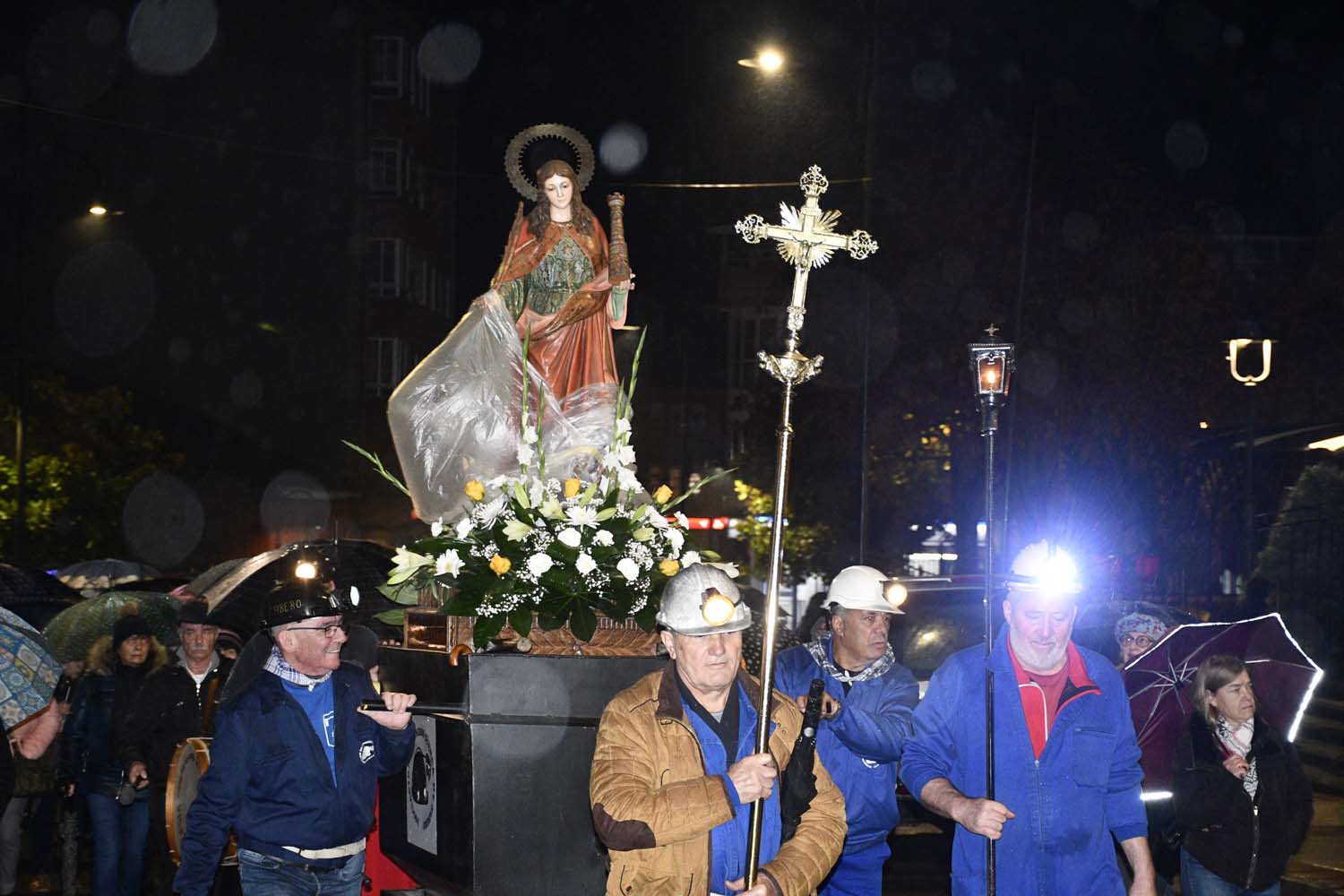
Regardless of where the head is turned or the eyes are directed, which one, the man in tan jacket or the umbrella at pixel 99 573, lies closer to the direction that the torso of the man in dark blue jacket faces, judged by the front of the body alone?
the man in tan jacket

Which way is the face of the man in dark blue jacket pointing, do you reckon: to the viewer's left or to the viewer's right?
to the viewer's right

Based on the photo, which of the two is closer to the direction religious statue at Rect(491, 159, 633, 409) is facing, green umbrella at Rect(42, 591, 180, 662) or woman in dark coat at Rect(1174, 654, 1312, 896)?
the woman in dark coat

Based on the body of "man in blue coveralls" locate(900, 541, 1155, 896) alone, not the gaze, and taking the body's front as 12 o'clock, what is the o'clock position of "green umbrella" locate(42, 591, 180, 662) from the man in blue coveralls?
The green umbrella is roughly at 4 o'clock from the man in blue coveralls.

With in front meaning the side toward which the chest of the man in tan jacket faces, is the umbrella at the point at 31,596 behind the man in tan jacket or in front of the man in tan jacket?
behind

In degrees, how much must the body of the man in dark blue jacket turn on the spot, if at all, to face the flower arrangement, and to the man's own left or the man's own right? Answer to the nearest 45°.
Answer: approximately 45° to the man's own left

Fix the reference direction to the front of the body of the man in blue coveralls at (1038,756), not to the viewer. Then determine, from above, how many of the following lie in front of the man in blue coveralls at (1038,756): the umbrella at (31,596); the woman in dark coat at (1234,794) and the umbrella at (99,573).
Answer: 0

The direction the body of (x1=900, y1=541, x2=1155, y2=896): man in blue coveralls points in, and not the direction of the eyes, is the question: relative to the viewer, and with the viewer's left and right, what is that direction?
facing the viewer

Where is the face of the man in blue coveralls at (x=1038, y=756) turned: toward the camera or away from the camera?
toward the camera

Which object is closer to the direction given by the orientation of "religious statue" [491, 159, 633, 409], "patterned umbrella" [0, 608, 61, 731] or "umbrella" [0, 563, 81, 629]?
the patterned umbrella

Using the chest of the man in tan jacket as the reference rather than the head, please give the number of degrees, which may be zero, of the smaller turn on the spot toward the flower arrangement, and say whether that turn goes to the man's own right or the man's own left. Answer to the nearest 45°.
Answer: approximately 180°

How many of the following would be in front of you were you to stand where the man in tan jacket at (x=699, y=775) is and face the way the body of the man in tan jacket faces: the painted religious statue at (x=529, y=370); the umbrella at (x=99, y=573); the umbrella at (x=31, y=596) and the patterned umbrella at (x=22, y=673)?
0

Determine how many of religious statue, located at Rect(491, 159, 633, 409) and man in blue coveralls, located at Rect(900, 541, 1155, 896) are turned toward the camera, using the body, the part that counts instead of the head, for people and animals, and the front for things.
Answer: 2

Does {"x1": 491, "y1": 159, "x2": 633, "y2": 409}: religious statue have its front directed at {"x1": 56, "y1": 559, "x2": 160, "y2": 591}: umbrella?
no

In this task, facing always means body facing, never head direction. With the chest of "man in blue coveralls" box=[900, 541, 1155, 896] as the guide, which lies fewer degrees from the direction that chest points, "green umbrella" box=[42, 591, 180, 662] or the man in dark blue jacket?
the man in dark blue jacket

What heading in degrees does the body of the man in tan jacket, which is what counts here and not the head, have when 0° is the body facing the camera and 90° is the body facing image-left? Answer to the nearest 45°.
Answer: approximately 315°

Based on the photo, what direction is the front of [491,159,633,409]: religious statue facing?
toward the camera
